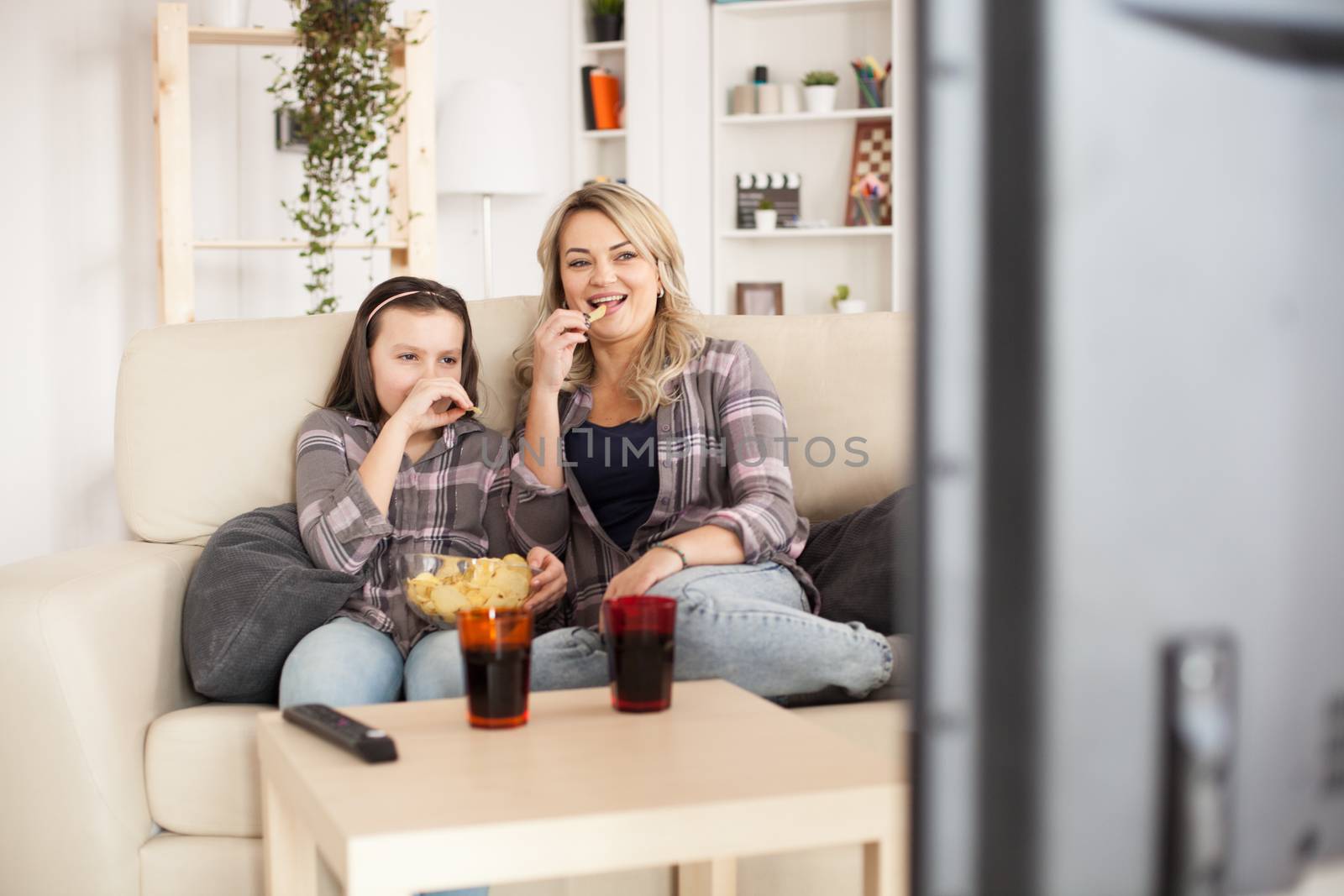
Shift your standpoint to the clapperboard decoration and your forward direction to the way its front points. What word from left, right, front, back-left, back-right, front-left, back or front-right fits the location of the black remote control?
front

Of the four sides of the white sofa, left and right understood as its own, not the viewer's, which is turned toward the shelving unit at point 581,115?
back

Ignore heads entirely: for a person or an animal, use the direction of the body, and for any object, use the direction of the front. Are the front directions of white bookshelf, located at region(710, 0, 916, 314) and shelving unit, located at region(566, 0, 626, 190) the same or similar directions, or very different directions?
same or similar directions

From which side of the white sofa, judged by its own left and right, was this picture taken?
front

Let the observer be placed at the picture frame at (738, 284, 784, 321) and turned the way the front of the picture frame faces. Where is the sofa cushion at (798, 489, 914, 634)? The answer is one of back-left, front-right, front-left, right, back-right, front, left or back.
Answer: front

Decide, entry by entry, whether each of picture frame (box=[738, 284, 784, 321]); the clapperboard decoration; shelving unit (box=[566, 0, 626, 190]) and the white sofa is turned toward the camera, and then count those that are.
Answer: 4

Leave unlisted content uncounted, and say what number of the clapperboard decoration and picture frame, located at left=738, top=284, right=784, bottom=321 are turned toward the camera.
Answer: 2

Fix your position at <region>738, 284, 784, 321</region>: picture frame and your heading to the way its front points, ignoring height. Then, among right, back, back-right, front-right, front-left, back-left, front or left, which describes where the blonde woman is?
front

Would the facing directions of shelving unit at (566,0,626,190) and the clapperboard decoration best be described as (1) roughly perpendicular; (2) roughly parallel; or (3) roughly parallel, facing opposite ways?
roughly parallel

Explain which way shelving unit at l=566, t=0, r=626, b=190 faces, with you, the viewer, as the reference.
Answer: facing the viewer

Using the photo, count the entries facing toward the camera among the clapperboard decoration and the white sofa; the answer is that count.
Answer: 2

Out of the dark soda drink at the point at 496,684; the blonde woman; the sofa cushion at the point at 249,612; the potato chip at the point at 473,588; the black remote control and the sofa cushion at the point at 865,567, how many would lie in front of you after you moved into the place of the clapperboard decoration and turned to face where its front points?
6

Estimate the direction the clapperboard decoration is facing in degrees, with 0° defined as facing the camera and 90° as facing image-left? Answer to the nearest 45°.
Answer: approximately 0°

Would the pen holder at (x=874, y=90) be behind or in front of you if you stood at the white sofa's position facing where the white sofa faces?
behind
